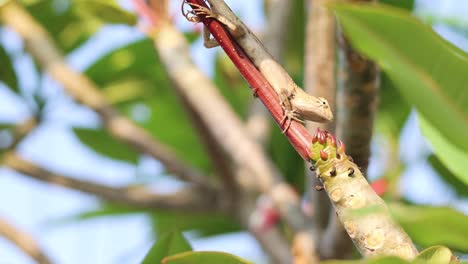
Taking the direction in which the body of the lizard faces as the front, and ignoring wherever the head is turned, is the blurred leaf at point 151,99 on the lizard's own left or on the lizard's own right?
on the lizard's own left

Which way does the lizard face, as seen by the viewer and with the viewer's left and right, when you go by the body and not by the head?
facing to the right of the viewer

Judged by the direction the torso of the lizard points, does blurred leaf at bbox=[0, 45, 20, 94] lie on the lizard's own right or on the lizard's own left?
on the lizard's own left

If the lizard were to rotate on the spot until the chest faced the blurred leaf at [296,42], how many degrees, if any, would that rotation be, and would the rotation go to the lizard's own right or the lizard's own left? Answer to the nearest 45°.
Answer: approximately 90° to the lizard's own left
